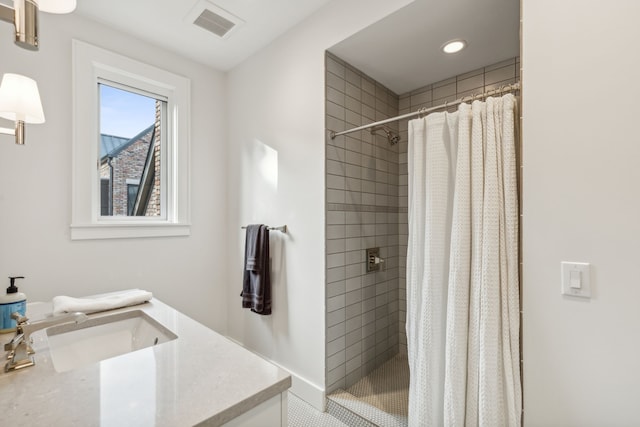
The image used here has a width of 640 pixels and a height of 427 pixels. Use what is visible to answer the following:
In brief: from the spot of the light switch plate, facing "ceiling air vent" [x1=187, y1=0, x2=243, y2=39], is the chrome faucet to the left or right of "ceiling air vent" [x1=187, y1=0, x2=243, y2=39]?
left

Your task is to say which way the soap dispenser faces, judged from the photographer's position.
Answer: facing to the right of the viewer
